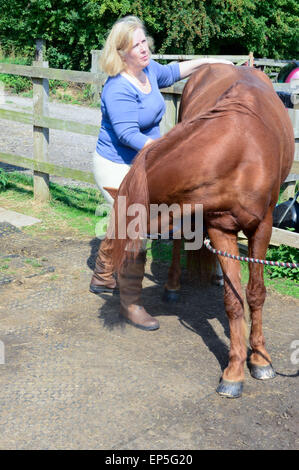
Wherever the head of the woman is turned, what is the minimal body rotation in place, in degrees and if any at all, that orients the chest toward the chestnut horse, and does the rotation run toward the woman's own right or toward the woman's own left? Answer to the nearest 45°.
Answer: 0° — they already face it

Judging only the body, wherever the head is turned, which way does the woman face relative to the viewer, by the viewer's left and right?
facing the viewer and to the right of the viewer
